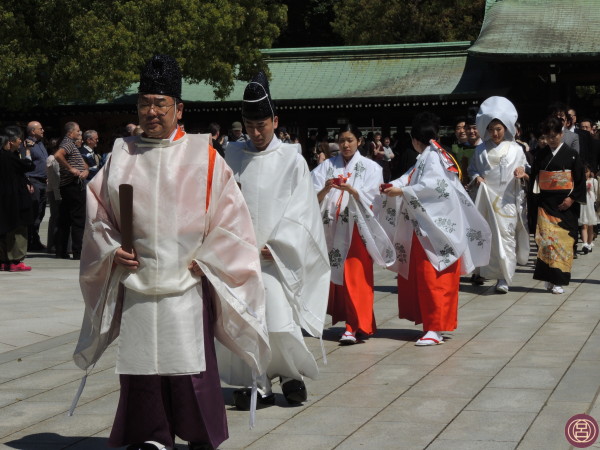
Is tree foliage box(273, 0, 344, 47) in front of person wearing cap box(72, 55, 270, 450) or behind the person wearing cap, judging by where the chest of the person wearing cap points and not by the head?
behind

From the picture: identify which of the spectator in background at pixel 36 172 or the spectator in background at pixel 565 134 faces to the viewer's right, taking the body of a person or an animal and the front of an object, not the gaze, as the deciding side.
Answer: the spectator in background at pixel 36 172

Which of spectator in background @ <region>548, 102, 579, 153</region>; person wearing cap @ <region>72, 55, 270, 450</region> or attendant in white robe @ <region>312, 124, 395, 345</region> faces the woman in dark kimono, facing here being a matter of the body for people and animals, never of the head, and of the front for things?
the spectator in background

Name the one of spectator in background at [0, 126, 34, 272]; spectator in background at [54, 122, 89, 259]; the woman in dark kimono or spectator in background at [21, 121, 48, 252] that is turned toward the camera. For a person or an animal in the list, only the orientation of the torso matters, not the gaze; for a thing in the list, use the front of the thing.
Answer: the woman in dark kimono

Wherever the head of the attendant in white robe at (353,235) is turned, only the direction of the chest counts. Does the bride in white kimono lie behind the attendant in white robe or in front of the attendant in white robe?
behind

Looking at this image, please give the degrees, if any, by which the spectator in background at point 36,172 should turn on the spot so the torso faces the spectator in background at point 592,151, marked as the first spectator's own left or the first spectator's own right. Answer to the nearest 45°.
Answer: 0° — they already face them

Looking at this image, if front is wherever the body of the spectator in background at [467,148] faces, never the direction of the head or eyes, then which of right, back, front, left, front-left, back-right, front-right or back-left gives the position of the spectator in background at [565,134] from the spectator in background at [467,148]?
back-left

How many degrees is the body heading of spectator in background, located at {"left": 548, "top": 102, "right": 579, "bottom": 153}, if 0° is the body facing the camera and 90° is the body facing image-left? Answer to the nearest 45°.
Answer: approximately 0°

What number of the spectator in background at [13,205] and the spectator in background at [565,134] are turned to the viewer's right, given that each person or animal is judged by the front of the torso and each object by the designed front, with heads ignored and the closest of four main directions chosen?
1

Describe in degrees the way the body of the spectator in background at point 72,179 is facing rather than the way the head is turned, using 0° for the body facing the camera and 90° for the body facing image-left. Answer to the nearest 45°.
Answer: approximately 270°
